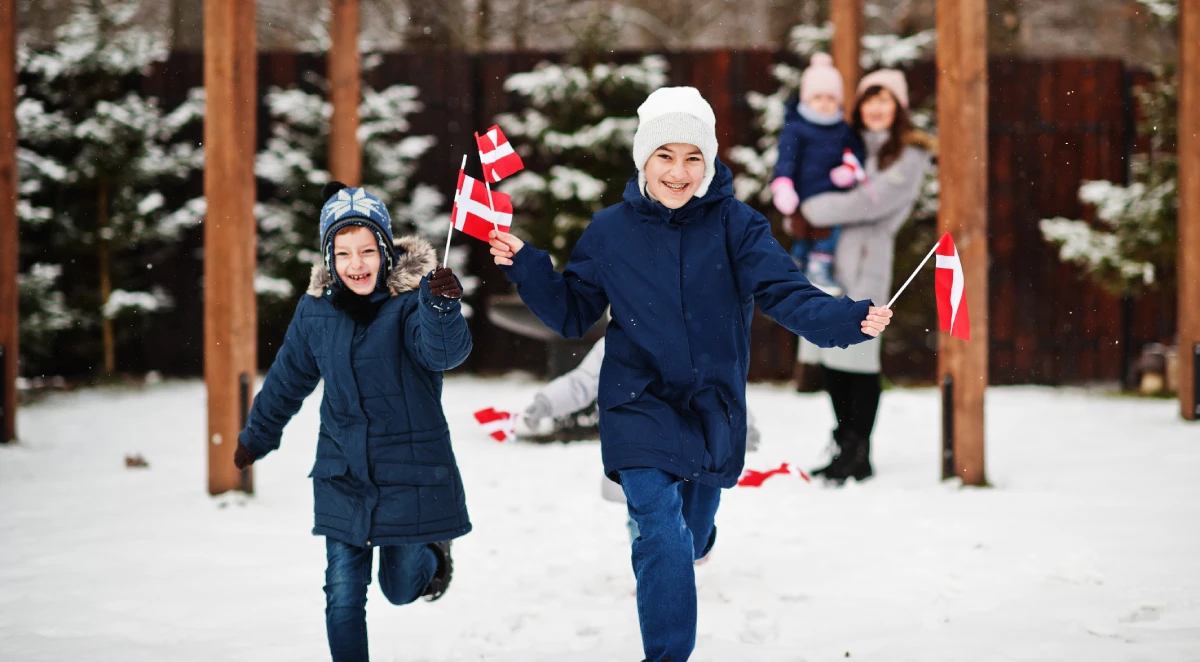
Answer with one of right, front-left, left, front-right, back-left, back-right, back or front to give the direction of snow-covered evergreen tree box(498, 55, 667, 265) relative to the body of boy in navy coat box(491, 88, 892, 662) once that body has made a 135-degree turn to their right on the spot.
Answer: front-right

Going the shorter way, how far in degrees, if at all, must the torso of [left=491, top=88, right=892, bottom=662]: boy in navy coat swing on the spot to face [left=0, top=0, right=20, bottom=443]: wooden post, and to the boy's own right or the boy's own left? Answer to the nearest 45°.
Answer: approximately 135° to the boy's own right

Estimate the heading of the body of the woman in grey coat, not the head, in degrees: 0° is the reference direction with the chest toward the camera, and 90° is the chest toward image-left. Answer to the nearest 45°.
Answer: approximately 45°

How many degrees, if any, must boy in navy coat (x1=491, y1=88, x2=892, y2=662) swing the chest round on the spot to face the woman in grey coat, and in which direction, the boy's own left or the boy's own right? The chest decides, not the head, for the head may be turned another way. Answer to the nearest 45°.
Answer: approximately 180°

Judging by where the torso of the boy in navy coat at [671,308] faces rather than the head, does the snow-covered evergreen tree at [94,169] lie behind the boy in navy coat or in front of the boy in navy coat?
behind

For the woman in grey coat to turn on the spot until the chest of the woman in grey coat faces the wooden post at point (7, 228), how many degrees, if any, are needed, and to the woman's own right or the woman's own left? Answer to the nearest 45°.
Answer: approximately 45° to the woman's own right

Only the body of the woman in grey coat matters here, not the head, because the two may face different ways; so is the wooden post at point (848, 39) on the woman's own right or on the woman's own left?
on the woman's own right

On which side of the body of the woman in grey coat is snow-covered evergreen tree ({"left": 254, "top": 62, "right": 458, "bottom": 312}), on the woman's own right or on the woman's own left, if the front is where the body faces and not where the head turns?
on the woman's own right
